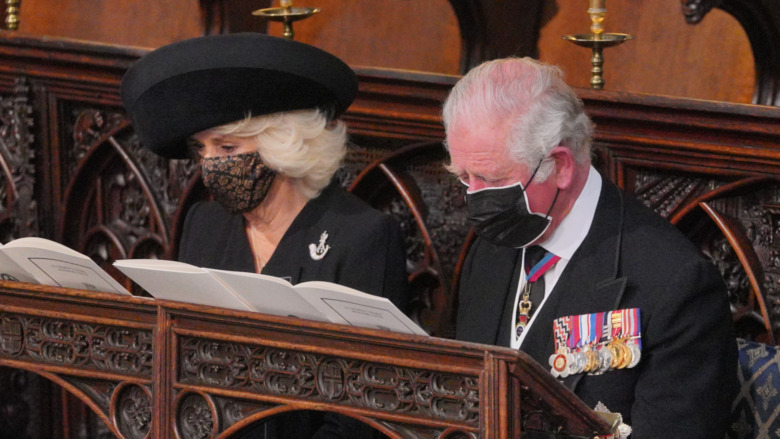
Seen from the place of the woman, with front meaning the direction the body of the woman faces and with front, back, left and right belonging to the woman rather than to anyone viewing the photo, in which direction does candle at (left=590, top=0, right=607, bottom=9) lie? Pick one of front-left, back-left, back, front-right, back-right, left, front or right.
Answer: back-left

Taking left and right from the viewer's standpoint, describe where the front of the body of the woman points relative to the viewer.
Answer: facing the viewer and to the left of the viewer

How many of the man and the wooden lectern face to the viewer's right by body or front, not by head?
0

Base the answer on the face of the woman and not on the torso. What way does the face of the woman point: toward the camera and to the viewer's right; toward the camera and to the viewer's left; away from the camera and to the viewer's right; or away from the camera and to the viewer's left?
toward the camera and to the viewer's left

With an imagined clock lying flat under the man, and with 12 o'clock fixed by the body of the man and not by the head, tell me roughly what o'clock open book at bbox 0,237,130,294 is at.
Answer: The open book is roughly at 1 o'clock from the man.

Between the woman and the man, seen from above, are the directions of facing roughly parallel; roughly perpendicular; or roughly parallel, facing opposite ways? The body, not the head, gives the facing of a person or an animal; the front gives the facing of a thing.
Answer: roughly parallel

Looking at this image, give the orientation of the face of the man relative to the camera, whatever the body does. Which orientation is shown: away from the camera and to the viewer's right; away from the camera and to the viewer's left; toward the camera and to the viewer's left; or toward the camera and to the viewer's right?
toward the camera and to the viewer's left

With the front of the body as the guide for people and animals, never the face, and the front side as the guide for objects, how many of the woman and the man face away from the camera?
0

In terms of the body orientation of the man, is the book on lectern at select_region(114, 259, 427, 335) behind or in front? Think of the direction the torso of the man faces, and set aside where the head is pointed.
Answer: in front

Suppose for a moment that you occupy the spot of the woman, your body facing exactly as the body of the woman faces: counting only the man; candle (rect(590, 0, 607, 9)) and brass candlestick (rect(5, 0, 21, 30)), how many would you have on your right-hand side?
1

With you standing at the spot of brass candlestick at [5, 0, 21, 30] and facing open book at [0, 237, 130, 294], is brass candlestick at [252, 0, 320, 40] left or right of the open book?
left

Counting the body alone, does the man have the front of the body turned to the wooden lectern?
yes

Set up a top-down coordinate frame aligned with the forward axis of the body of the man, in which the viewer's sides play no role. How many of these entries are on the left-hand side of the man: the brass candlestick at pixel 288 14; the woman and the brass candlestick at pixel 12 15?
0
